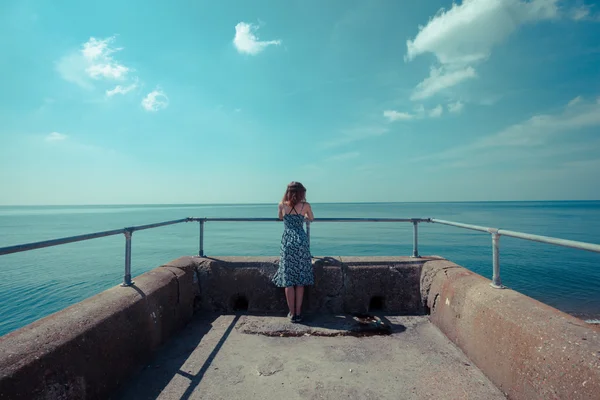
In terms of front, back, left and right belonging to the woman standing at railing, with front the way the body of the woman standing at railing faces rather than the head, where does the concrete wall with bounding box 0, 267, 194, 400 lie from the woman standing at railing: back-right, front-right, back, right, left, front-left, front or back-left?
back-left

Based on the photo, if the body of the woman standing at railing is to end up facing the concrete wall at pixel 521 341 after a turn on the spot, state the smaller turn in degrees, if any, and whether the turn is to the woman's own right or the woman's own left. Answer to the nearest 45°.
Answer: approximately 135° to the woman's own right

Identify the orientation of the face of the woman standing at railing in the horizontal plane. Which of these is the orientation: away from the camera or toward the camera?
away from the camera

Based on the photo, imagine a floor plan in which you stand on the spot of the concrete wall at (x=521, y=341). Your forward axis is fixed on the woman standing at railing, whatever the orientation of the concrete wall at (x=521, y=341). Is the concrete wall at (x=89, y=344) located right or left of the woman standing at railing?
left

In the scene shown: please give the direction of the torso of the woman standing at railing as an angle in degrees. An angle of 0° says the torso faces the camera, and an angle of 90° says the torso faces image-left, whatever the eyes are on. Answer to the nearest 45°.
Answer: approximately 180°
